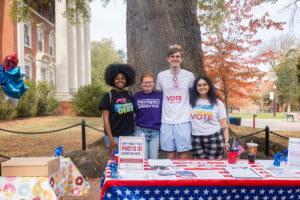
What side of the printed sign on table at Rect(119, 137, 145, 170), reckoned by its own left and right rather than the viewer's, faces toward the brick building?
back

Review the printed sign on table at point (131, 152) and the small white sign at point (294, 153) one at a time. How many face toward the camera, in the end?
2

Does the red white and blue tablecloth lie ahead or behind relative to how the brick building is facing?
ahead

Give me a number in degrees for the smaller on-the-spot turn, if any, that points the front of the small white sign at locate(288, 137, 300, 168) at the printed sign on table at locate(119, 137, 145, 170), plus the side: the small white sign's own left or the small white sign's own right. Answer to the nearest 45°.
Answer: approximately 45° to the small white sign's own right

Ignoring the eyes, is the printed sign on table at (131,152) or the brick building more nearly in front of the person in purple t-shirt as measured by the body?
the printed sign on table

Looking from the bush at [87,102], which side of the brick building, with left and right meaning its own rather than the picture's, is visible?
front

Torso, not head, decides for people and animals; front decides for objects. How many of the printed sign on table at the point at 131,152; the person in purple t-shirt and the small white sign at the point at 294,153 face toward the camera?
3
